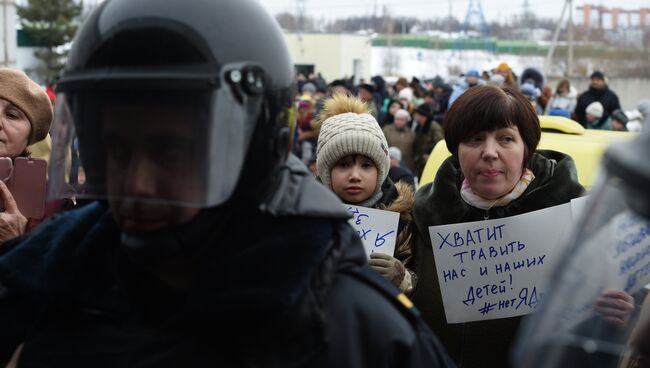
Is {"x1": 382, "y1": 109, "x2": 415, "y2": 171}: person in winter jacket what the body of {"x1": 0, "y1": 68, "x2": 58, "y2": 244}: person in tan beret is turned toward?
no

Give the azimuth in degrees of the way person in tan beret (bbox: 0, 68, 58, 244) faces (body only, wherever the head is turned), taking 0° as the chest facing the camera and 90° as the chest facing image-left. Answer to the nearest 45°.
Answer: approximately 45°

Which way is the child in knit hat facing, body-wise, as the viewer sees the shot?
toward the camera

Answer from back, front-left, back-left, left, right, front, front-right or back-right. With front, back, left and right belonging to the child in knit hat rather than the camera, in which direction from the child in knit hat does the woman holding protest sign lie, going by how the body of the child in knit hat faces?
front-left

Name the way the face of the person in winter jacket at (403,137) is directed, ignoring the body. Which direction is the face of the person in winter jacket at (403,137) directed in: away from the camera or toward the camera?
toward the camera

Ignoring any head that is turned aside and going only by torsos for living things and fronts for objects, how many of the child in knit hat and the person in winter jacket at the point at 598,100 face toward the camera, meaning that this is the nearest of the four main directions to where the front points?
2

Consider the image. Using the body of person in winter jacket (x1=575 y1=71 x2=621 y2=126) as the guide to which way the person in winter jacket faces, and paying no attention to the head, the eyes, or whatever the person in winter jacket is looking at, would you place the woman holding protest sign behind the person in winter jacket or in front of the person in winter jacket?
in front

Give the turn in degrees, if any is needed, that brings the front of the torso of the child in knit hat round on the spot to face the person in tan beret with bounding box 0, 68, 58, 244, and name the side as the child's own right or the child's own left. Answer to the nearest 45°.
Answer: approximately 90° to the child's own right

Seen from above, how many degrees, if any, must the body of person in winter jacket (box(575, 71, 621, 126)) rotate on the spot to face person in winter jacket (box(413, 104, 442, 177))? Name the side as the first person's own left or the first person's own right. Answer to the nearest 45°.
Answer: approximately 45° to the first person's own right

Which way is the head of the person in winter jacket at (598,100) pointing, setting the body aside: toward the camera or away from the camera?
toward the camera

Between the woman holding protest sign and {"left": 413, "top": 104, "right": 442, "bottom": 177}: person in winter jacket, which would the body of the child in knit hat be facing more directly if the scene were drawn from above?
the woman holding protest sign

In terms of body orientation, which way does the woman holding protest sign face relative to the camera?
toward the camera

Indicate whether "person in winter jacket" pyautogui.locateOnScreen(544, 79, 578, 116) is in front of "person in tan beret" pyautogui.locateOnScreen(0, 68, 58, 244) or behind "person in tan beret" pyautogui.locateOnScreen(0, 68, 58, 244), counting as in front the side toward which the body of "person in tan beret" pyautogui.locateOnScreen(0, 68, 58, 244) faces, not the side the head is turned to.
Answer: behind

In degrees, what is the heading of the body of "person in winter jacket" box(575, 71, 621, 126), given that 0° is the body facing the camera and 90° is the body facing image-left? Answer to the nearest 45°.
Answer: approximately 0°

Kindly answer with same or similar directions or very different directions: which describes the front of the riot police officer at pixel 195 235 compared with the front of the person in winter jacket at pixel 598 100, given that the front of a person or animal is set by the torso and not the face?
same or similar directions

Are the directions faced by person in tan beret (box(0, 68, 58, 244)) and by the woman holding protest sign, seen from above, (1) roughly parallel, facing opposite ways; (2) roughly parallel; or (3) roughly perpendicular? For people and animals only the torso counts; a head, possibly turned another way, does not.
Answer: roughly parallel

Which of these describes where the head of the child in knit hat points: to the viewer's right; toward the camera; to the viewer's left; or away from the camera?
toward the camera
